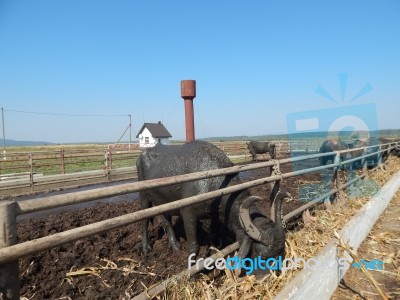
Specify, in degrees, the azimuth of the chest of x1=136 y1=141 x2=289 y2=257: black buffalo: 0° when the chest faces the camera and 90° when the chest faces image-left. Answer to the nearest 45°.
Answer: approximately 315°
